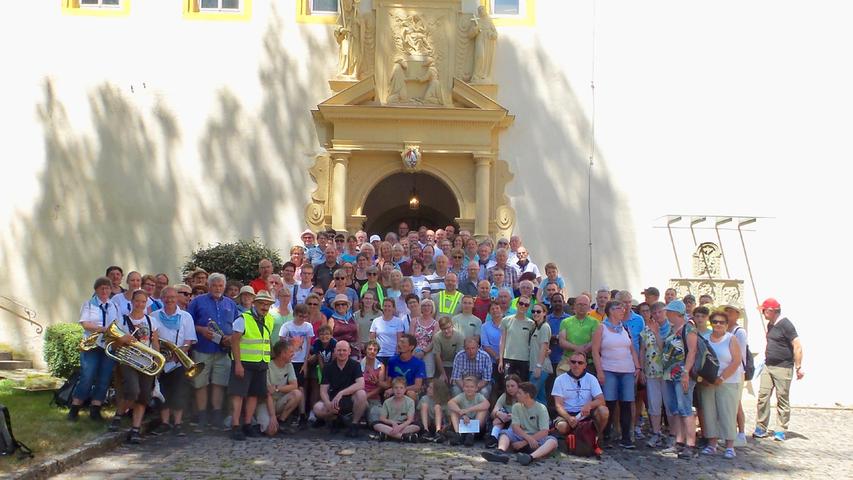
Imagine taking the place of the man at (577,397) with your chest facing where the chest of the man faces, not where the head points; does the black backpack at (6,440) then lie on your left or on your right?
on your right

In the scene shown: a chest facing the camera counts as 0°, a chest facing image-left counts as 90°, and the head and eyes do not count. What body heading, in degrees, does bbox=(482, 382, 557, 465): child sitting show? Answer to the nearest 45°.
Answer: approximately 45°

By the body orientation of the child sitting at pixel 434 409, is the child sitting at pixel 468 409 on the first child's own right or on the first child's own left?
on the first child's own left

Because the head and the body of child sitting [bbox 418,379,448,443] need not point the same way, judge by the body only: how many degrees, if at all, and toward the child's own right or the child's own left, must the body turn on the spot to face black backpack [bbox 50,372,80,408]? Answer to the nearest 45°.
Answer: approximately 90° to the child's own right

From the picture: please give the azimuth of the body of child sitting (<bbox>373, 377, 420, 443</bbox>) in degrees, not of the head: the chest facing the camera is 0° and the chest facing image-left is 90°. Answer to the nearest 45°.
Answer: approximately 0°

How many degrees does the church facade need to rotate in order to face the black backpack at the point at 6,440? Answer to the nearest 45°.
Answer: approximately 45° to its right

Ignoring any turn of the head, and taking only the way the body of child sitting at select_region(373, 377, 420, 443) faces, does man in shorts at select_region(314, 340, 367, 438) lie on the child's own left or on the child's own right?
on the child's own right
